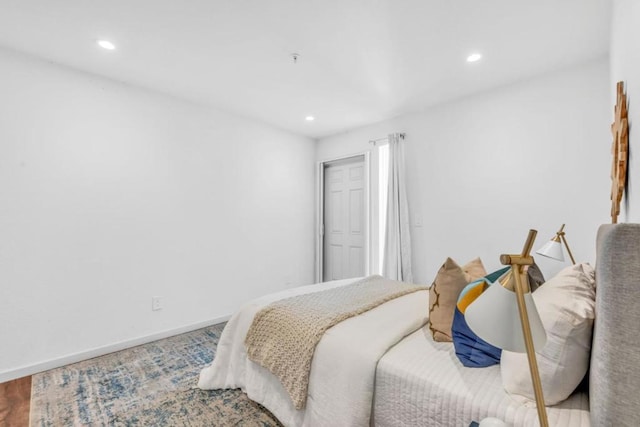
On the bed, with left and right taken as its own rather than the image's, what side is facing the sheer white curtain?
right

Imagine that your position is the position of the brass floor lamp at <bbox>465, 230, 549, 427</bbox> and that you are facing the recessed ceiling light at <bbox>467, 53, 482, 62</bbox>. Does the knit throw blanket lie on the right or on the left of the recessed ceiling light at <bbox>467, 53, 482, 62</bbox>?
left

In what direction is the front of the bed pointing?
to the viewer's left

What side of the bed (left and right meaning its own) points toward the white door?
right

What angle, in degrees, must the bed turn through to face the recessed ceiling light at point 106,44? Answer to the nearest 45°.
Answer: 0° — it already faces it
